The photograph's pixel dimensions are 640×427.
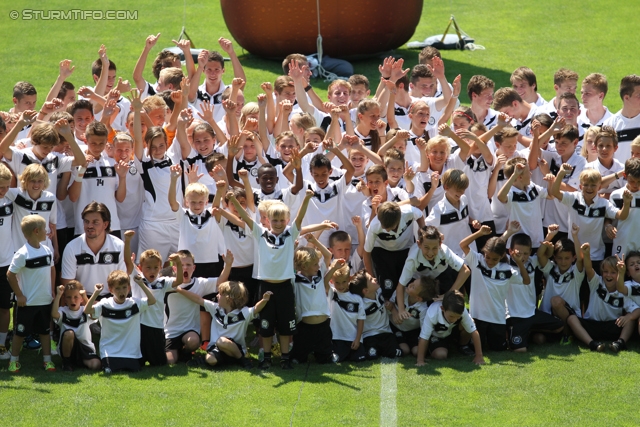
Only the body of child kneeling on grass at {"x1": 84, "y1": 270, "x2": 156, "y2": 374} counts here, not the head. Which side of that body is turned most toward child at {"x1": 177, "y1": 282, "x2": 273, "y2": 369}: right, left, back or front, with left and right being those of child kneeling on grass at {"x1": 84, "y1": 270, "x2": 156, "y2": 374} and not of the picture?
left

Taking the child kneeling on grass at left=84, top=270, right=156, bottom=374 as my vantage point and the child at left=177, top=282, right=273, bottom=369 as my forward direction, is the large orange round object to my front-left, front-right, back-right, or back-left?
front-left

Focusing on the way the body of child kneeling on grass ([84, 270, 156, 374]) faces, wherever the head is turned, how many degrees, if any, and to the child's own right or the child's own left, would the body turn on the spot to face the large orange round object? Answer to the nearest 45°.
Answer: approximately 135° to the child's own left

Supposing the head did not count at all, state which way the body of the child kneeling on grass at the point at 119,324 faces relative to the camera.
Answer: toward the camera

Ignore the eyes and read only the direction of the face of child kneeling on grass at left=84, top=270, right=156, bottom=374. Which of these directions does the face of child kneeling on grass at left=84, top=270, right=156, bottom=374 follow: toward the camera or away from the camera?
toward the camera

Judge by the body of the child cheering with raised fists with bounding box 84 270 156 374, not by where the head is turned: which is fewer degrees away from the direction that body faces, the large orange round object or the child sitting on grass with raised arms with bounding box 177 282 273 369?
the child sitting on grass with raised arms

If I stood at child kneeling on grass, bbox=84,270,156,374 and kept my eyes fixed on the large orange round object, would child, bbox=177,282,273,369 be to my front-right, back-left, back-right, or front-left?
front-right
